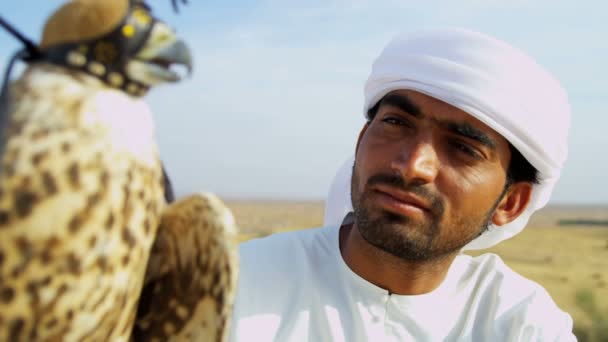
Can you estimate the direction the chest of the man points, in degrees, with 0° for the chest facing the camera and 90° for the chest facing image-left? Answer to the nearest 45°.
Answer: approximately 0°

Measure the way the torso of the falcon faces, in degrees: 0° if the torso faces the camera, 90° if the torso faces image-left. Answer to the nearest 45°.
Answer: approximately 315°
